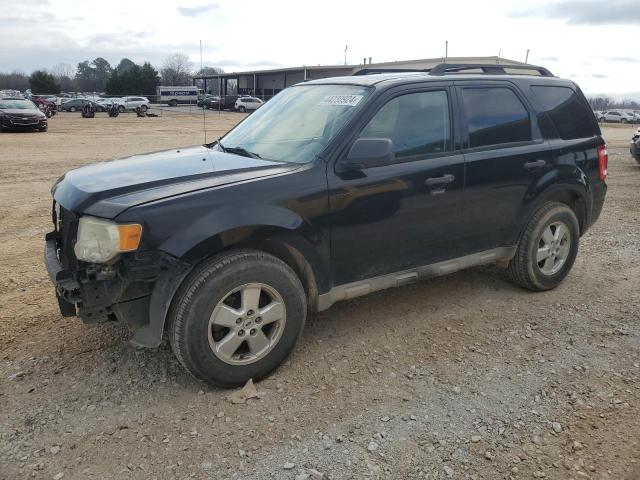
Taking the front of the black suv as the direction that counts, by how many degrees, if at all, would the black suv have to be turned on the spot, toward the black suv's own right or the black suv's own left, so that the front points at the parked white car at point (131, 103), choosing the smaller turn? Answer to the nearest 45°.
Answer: approximately 135° to the black suv's own right

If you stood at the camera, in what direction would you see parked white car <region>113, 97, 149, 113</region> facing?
facing to the left of the viewer

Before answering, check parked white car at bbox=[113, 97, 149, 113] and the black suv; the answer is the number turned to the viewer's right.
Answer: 0

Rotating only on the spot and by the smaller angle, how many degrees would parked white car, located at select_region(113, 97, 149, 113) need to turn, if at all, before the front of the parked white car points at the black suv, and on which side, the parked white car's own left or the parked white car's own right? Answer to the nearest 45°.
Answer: approximately 90° to the parked white car's own left

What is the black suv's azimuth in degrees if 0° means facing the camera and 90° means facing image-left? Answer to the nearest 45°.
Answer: approximately 45°
